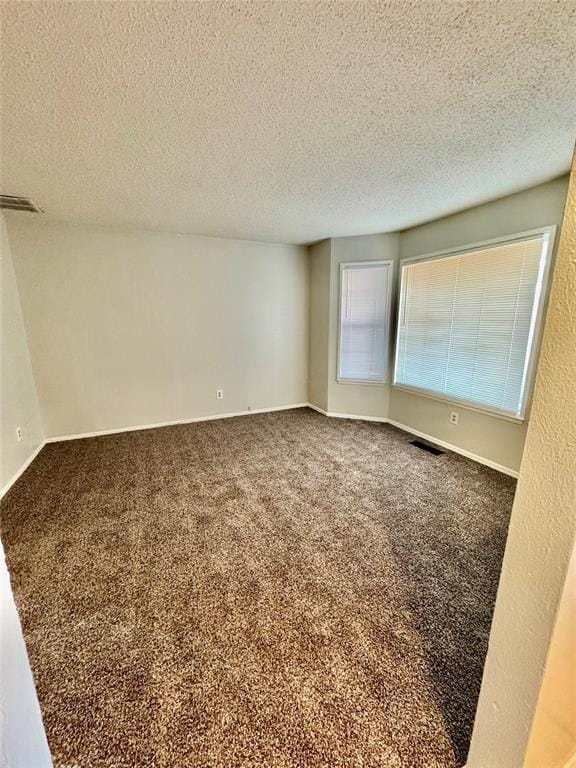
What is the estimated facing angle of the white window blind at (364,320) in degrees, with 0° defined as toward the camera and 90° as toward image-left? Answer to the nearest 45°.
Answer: approximately 0°

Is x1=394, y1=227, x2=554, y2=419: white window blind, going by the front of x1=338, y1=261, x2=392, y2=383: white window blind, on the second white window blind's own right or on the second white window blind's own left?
on the second white window blind's own left

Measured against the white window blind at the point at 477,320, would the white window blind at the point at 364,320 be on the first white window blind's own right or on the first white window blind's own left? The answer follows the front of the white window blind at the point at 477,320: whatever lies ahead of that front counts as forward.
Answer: on the first white window blind's own right

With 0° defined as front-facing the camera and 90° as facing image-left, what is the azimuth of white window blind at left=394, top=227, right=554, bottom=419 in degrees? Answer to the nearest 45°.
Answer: approximately 45°
